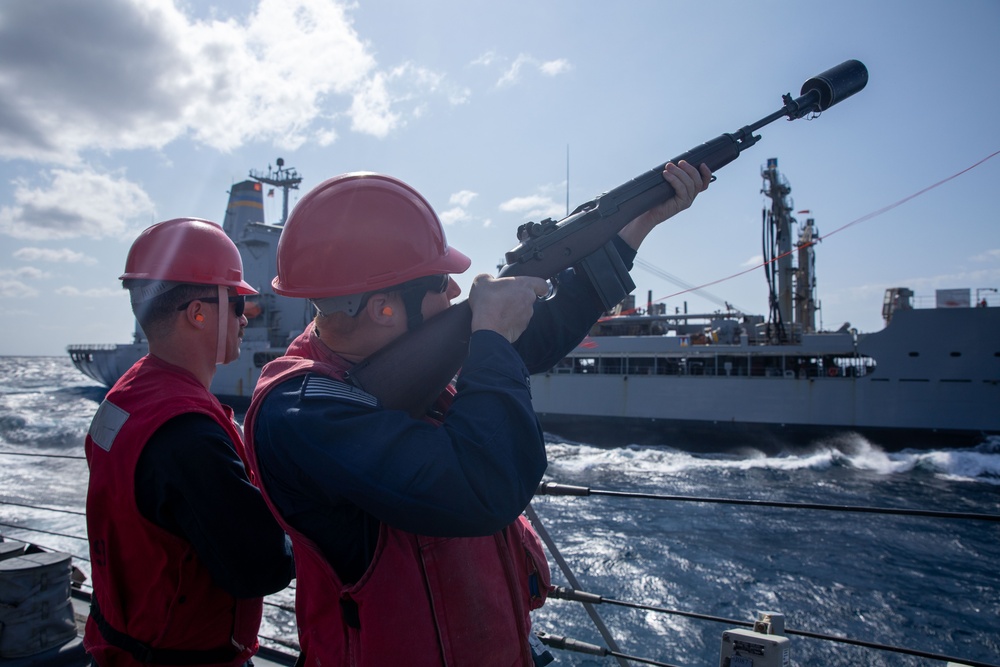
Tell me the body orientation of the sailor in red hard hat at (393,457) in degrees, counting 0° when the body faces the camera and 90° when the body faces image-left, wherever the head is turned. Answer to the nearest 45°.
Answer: approximately 270°

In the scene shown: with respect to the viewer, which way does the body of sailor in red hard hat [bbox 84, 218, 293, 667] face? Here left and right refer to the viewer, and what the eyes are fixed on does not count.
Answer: facing away from the viewer and to the right of the viewer

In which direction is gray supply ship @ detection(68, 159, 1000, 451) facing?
to the viewer's right

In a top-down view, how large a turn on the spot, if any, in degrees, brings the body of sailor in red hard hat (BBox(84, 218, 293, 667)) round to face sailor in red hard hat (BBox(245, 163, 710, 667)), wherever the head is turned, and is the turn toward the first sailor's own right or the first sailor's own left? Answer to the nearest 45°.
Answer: approximately 90° to the first sailor's own right

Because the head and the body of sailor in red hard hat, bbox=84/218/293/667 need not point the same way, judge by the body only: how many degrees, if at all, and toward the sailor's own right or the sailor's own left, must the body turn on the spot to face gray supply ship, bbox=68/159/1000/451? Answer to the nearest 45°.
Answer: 0° — they already face it

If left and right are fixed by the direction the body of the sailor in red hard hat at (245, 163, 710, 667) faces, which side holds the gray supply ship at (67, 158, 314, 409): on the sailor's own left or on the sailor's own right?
on the sailor's own left

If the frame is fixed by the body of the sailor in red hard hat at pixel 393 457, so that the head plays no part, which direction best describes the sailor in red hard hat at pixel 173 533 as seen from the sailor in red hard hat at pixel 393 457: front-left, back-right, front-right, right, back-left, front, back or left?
back-left
